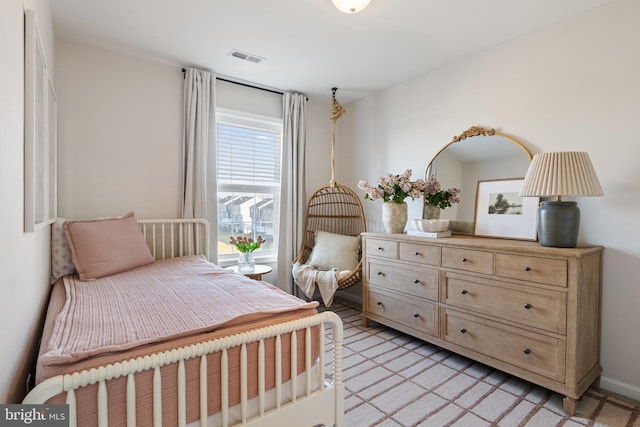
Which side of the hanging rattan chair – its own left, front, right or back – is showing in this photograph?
front

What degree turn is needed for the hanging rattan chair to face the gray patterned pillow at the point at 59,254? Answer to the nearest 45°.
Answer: approximately 45° to its right

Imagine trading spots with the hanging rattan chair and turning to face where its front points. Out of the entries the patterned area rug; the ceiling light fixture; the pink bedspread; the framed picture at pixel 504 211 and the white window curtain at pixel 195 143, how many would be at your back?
0

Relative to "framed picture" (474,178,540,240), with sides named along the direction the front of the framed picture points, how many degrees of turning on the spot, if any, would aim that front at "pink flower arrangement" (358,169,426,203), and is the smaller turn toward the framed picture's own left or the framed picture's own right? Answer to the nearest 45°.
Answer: approximately 45° to the framed picture's own right

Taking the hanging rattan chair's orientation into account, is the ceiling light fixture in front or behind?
in front

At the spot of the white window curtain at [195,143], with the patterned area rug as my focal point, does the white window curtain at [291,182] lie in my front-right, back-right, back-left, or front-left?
front-left

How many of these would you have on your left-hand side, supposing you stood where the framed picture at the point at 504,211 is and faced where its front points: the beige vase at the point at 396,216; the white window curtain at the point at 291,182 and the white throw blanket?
0

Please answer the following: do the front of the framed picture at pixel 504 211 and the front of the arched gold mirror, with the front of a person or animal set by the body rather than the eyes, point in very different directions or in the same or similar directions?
same or similar directions

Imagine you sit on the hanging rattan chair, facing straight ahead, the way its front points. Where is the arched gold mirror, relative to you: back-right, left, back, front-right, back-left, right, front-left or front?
front-left

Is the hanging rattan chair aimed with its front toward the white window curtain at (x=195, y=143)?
no

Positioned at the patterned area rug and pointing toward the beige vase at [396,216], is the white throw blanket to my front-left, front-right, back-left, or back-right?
front-left

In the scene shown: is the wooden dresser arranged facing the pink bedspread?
yes

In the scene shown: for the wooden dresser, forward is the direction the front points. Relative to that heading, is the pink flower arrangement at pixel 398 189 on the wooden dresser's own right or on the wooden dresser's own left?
on the wooden dresser's own right

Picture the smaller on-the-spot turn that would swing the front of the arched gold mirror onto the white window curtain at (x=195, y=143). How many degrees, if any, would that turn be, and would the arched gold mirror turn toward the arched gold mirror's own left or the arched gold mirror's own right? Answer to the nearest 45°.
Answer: approximately 45° to the arched gold mirror's own right

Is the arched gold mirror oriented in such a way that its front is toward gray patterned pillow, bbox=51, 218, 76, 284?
yes

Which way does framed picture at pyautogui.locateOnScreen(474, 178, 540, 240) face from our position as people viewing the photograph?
facing the viewer and to the left of the viewer

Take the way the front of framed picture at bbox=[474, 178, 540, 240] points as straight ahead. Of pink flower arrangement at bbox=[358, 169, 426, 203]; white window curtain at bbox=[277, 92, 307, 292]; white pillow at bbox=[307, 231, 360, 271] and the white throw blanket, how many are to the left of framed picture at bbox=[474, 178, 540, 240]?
0
